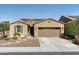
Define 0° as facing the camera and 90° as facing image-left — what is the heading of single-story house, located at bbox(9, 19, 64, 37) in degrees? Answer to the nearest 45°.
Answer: approximately 0°

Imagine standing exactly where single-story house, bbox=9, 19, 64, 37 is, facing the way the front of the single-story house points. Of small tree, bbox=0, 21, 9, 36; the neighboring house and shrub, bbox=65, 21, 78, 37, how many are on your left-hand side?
2

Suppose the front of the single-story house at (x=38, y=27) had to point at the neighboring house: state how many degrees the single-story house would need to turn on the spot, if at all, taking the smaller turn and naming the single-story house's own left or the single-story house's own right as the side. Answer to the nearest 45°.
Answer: approximately 90° to the single-story house's own left

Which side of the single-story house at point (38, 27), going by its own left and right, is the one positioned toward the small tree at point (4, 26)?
right

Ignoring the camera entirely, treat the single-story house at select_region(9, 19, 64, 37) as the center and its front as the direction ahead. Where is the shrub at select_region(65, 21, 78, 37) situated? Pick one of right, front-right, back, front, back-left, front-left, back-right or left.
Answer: left
